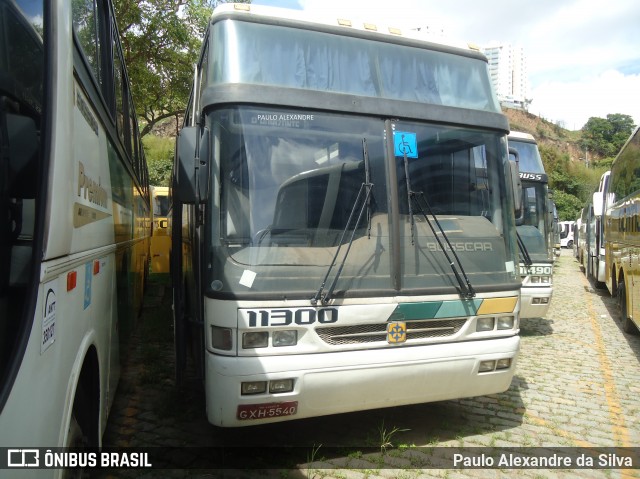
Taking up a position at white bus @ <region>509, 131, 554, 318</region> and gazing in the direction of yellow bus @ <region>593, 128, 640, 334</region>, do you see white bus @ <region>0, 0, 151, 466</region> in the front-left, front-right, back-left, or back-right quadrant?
back-right

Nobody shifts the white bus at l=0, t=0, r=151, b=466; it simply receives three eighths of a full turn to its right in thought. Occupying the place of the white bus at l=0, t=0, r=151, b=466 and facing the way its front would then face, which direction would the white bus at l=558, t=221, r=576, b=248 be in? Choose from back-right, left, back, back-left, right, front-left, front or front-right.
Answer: front-right

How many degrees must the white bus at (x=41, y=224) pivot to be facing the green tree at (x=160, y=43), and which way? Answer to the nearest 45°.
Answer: approximately 135° to its right

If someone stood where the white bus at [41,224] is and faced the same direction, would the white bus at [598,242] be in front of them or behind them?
behind

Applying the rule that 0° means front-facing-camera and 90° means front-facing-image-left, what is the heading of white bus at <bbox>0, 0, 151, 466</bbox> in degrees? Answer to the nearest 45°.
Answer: approximately 45°

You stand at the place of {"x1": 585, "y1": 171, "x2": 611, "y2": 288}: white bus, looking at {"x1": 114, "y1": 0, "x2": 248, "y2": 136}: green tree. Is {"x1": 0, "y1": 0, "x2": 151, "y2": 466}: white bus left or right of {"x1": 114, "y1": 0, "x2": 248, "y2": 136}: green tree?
left
